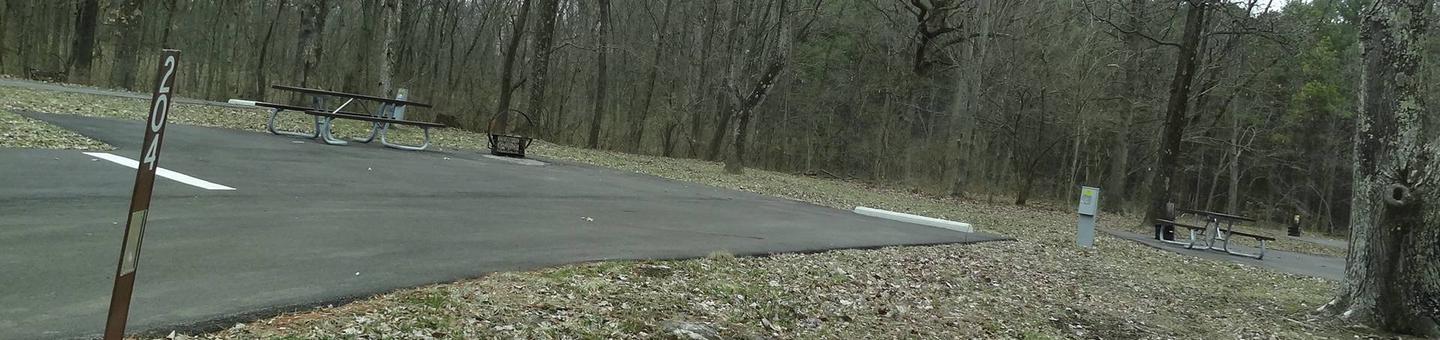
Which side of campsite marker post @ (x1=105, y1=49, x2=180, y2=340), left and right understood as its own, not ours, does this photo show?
front

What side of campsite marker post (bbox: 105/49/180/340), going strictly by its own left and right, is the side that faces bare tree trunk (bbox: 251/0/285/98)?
back

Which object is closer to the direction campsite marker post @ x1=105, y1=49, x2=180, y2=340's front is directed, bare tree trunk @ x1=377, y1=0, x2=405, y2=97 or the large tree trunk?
the large tree trunk

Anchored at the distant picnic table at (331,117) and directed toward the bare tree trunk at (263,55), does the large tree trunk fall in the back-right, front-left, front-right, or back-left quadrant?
back-right

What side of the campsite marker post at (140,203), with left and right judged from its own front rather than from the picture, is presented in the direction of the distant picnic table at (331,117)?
back

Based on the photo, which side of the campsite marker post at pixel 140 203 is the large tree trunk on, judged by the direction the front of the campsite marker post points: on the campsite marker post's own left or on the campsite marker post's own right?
on the campsite marker post's own left

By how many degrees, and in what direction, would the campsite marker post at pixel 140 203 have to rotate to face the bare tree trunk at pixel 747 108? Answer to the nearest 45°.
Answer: approximately 135° to its left

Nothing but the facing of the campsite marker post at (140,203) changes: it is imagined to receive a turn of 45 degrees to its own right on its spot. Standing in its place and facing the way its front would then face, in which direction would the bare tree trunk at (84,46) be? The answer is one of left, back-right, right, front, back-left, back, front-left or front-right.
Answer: back-right

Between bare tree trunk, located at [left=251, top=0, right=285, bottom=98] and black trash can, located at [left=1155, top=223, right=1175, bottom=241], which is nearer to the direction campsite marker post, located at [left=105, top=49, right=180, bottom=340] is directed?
the black trash can

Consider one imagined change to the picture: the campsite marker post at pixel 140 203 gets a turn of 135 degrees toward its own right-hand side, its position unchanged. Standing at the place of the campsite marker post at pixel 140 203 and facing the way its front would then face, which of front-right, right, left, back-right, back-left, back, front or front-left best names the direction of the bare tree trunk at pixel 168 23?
front-right
